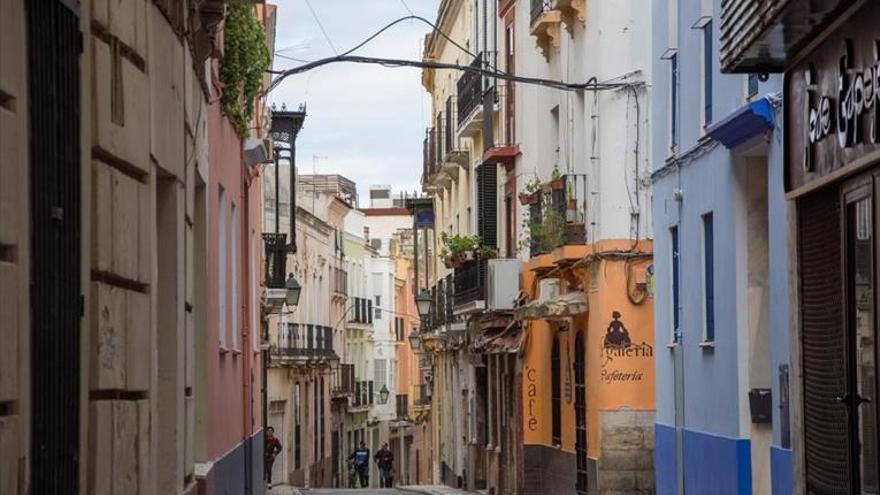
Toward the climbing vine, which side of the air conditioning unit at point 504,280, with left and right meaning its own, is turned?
left

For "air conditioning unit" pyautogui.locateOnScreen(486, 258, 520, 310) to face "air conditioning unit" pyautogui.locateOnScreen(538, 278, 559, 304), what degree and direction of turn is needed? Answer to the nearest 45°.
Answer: approximately 90° to its left

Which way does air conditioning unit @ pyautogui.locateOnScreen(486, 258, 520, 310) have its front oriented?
to the viewer's left

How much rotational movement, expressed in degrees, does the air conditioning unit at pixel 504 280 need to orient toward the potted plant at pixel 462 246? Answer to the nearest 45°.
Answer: approximately 90° to its right

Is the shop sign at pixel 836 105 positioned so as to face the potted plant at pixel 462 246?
no

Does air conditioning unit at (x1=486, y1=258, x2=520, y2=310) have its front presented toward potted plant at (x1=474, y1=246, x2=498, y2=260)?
no

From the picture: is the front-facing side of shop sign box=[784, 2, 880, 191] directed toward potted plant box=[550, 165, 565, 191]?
no

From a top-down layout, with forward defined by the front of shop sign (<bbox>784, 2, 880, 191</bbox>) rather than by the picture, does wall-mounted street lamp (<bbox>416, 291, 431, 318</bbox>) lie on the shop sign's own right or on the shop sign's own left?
on the shop sign's own right

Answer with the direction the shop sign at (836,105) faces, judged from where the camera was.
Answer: facing the viewer and to the left of the viewer

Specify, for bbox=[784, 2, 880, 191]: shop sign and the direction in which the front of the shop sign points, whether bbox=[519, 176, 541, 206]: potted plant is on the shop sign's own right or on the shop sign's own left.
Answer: on the shop sign's own right

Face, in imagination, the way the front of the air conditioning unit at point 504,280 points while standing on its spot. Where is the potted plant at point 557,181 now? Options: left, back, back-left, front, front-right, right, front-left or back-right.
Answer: left

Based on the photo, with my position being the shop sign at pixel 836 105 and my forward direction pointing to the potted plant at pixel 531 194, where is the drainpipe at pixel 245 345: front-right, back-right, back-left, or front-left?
front-left

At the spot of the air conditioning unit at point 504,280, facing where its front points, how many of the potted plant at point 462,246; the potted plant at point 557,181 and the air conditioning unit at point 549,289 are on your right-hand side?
1

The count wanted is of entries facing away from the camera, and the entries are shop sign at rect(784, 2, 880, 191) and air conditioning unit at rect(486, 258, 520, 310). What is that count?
0

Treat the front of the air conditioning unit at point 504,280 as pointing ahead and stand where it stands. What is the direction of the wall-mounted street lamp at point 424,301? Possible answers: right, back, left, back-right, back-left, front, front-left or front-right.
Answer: right

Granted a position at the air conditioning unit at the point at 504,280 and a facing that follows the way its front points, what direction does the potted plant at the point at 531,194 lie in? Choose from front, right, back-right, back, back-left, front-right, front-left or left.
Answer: left

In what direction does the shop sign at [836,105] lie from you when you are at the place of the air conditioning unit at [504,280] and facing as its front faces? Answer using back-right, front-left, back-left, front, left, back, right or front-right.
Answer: left

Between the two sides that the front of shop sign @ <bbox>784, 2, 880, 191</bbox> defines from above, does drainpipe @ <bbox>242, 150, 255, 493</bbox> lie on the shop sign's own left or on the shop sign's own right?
on the shop sign's own right
